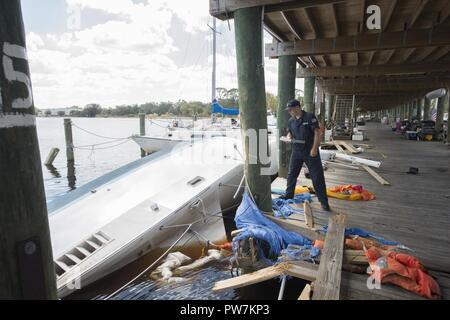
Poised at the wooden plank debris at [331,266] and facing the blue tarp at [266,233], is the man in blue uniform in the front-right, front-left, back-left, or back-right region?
front-right

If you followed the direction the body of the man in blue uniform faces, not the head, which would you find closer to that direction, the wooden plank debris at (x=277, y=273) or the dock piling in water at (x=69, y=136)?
the wooden plank debris

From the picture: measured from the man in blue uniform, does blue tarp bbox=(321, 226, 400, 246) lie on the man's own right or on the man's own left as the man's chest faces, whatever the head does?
on the man's own left

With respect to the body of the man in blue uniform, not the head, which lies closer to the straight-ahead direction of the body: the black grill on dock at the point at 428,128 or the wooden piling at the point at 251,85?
the wooden piling

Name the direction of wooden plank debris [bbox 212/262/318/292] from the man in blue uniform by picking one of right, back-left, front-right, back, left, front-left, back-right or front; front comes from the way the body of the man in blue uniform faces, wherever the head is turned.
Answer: front-left

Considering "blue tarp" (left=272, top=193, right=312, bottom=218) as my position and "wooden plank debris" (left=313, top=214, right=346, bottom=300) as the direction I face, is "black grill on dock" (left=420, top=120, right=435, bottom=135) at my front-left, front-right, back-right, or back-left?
back-left

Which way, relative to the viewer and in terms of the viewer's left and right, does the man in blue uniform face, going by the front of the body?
facing the viewer and to the left of the viewer

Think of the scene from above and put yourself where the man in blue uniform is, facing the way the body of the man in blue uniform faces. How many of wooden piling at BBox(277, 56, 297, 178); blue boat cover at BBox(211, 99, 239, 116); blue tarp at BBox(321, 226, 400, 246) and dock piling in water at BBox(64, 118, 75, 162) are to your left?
1

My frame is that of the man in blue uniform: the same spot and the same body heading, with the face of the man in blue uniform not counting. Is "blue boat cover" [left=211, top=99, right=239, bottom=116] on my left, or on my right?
on my right

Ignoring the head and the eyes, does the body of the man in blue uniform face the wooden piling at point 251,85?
yes

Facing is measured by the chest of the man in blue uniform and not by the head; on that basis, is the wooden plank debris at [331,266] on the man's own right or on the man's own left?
on the man's own left

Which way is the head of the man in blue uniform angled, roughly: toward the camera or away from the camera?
toward the camera

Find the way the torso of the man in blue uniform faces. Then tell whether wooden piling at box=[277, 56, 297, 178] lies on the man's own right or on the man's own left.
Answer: on the man's own right
